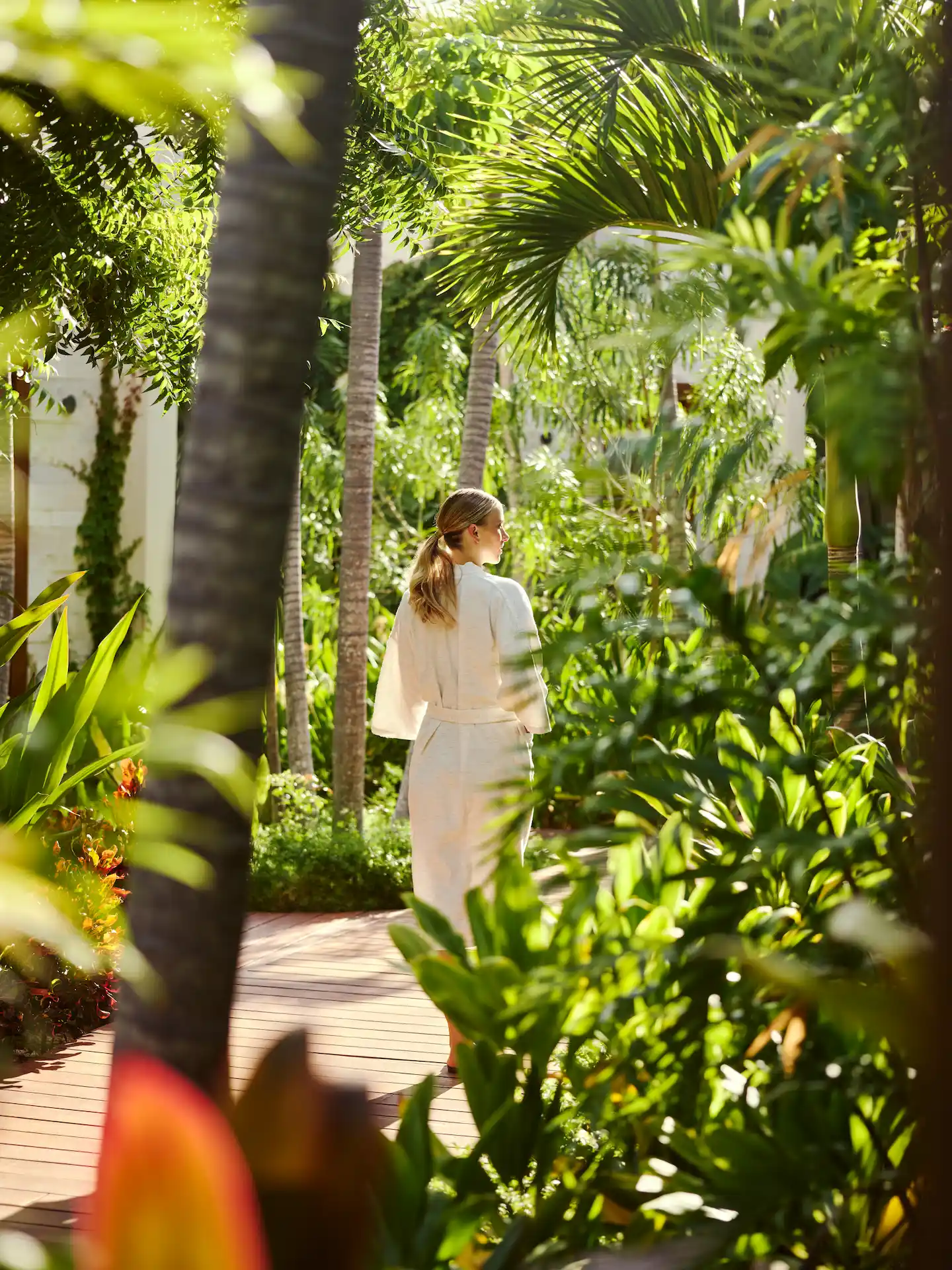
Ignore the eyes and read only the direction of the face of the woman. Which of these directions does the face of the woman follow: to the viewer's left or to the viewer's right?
to the viewer's right

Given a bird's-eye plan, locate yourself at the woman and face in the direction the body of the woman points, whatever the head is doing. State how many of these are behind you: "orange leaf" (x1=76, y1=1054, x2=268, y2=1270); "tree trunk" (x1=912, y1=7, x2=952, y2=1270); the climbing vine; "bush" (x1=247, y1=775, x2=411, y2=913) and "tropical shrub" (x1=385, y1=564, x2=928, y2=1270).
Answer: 3

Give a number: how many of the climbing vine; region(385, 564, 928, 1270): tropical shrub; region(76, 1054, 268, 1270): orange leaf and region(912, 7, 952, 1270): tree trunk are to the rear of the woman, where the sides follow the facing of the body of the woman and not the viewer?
3

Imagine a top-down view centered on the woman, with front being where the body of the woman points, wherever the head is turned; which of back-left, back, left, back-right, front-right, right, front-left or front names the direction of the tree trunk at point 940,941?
back

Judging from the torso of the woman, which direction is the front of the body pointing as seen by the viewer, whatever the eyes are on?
away from the camera

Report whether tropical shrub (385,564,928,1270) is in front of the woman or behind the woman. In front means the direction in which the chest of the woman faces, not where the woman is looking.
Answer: behind

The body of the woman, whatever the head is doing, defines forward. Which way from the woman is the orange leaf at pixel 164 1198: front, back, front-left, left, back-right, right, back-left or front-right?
back

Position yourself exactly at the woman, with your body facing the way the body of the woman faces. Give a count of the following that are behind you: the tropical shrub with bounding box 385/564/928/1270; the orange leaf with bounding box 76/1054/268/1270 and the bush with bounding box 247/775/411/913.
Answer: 2

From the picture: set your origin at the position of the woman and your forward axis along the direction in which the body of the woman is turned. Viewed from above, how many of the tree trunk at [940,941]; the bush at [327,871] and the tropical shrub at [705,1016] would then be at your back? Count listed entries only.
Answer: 2

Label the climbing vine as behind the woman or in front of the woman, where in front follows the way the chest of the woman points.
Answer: in front
